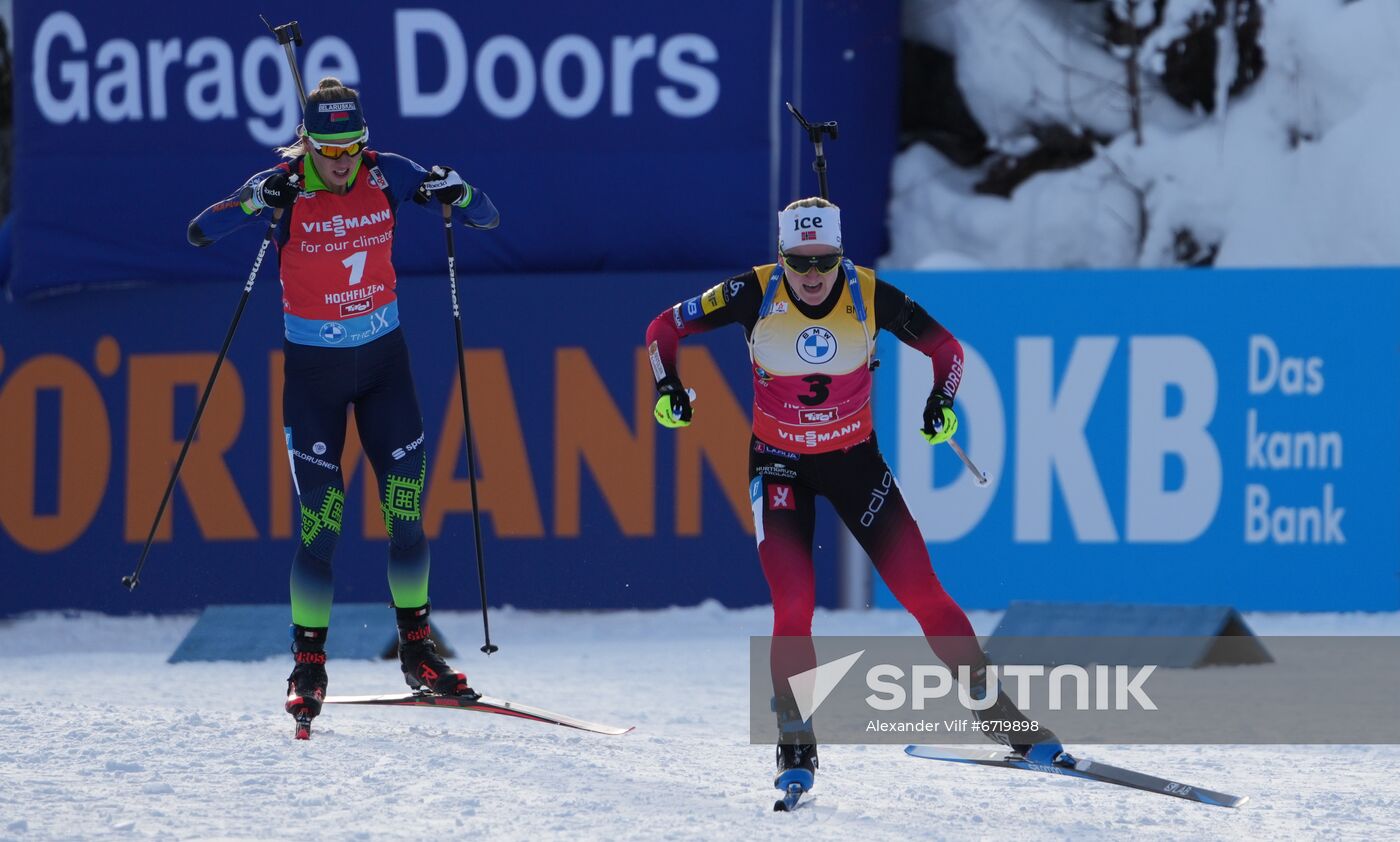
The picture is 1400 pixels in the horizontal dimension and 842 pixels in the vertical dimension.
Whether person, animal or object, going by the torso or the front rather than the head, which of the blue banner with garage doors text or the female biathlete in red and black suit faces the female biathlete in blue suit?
the blue banner with garage doors text

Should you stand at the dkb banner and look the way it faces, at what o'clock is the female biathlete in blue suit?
The female biathlete in blue suit is roughly at 1 o'clock from the dkb banner.

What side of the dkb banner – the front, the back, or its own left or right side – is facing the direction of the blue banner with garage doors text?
right

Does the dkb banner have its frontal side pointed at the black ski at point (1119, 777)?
yes

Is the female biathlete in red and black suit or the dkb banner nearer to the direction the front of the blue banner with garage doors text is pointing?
the female biathlete in red and black suit

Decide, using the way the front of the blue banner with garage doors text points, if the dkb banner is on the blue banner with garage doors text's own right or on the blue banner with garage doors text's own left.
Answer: on the blue banner with garage doors text's own left

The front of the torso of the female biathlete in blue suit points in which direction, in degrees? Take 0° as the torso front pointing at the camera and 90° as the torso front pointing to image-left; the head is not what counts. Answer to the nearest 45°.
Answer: approximately 0°

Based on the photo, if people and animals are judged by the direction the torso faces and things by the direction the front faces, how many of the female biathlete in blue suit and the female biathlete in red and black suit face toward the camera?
2
